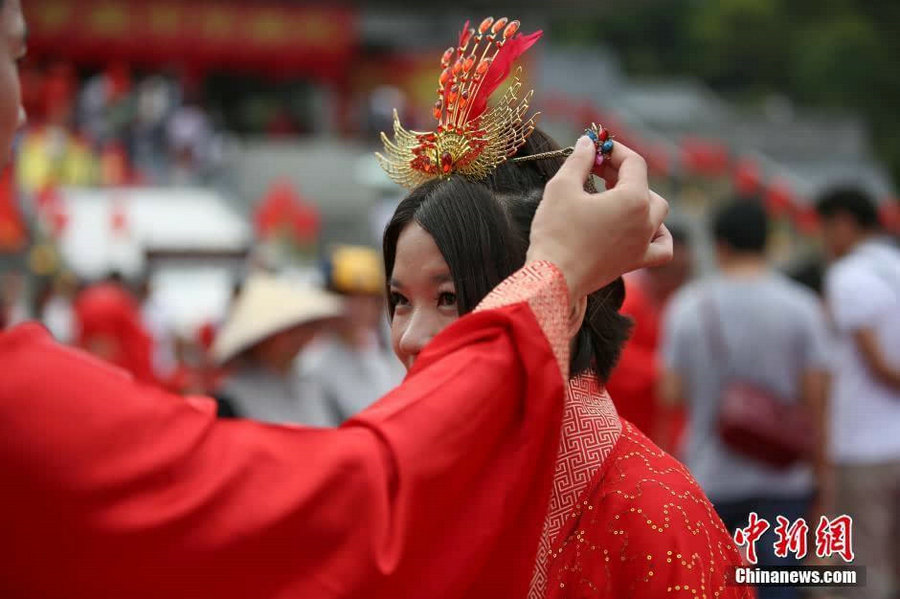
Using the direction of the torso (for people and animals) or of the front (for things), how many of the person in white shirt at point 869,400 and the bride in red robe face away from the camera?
0

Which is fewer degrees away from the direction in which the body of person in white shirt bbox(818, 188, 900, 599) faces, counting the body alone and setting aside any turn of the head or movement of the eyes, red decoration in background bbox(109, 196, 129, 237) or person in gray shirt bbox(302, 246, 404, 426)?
the person in gray shirt

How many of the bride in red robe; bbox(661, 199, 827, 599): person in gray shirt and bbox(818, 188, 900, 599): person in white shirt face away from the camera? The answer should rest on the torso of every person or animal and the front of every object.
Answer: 1

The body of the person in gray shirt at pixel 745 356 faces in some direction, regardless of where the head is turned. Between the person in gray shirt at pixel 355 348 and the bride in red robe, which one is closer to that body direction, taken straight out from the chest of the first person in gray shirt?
the person in gray shirt at pixel 355 348

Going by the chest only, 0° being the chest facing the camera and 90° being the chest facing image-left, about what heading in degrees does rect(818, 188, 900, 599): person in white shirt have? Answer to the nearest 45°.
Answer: approximately 90°

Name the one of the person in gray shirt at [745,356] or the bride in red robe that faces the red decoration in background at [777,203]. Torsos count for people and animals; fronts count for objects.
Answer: the person in gray shirt

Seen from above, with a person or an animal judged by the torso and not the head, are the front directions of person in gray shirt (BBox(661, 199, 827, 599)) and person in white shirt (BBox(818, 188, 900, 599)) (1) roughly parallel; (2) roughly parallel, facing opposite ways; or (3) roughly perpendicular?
roughly perpendicular

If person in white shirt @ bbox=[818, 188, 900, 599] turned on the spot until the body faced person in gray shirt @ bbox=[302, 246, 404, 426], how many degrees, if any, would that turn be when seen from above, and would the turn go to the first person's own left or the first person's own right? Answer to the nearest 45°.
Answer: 0° — they already face them

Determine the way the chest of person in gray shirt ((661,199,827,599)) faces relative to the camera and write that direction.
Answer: away from the camera

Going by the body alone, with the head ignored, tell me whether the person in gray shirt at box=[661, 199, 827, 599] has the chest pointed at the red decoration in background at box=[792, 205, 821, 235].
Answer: yes

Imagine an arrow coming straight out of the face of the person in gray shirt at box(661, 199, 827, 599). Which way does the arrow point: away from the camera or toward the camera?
away from the camera

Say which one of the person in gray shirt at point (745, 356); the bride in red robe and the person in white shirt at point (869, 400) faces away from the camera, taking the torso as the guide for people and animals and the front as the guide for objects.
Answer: the person in gray shirt

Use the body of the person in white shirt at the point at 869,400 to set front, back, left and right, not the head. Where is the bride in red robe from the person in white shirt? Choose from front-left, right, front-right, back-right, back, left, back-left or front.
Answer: left

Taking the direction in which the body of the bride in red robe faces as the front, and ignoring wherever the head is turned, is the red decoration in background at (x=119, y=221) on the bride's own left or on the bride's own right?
on the bride's own right
